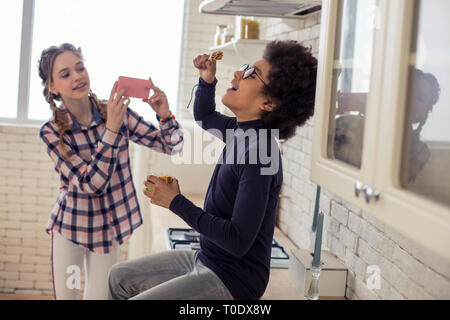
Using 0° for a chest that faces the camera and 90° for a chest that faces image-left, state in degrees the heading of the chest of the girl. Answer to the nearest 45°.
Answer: approximately 315°

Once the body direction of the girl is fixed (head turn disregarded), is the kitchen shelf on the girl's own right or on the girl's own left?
on the girl's own left

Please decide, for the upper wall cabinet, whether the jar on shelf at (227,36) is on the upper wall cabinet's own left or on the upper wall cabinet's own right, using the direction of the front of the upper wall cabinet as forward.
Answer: on the upper wall cabinet's own right

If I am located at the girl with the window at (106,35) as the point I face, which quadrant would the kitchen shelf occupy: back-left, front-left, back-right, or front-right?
front-right

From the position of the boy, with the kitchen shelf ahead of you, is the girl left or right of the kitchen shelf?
left

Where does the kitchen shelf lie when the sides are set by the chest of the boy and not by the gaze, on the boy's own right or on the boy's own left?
on the boy's own right

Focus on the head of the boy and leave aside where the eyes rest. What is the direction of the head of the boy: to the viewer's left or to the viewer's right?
to the viewer's left

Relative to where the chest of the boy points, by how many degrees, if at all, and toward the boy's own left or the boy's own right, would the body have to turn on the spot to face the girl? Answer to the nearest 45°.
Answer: approximately 45° to the boy's own right

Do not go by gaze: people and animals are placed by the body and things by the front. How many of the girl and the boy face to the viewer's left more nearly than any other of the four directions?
1

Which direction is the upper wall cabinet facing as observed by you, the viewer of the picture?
facing the viewer and to the left of the viewer

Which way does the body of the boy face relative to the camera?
to the viewer's left

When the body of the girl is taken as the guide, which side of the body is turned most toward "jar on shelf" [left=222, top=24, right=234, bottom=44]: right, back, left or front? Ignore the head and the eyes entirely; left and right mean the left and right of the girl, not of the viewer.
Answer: left
